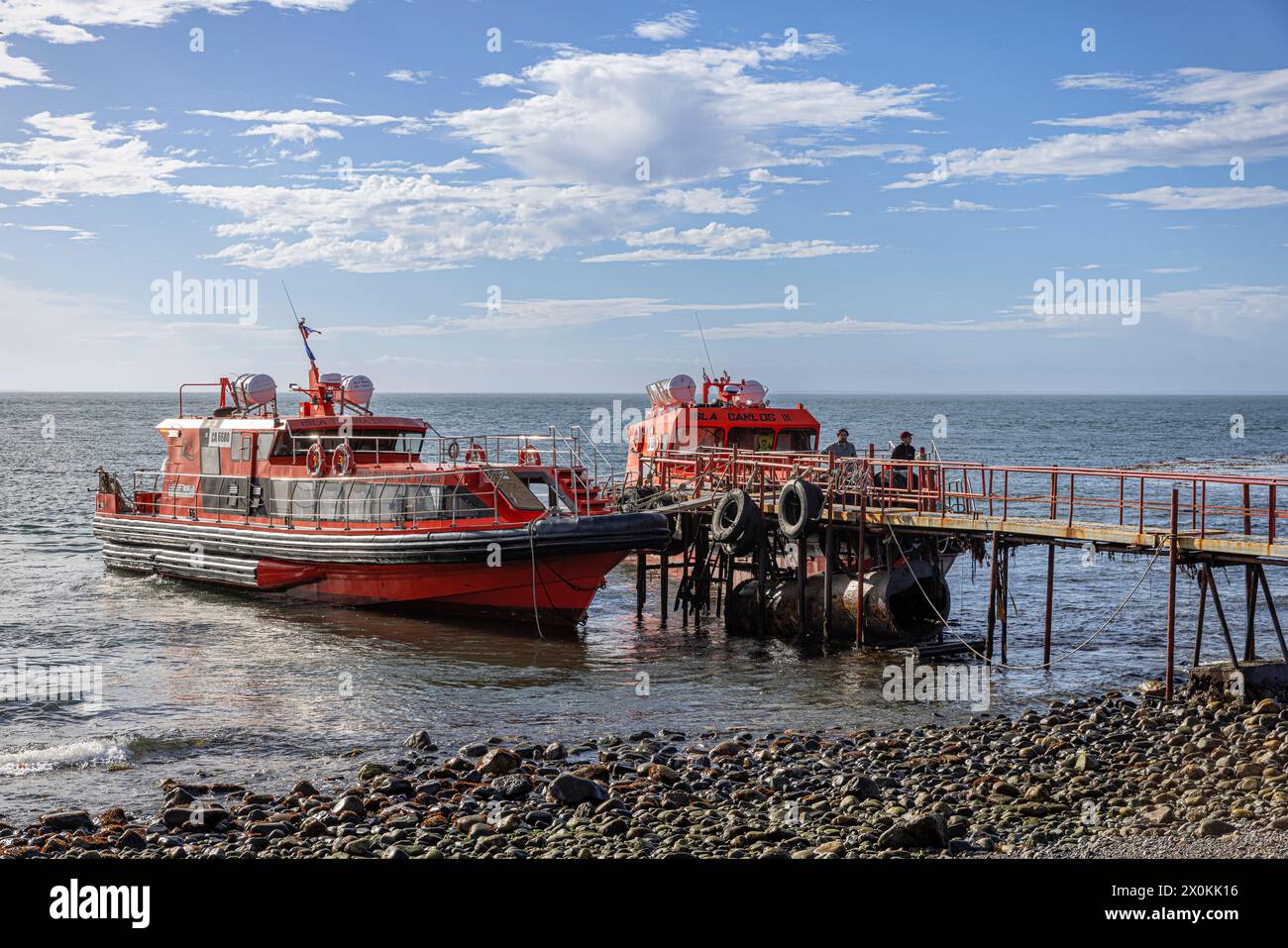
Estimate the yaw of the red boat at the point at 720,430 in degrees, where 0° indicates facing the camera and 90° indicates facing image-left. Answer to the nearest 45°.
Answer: approximately 315°

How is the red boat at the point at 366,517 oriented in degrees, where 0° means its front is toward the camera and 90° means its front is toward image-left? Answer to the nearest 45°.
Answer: approximately 315°

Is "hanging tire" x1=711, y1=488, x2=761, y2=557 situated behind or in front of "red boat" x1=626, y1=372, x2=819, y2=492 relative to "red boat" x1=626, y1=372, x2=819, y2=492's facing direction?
in front

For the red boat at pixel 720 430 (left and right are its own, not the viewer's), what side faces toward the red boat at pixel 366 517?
right

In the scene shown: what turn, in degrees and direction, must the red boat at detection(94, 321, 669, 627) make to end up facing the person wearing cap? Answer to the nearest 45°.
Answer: approximately 45° to its left
